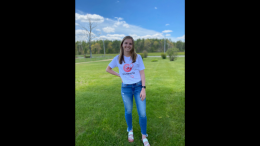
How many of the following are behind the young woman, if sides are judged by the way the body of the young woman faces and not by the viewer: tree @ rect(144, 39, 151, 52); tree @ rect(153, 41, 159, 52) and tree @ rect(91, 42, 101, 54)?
3

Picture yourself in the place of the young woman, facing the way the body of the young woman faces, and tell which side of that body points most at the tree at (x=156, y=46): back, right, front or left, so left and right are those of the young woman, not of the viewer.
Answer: back

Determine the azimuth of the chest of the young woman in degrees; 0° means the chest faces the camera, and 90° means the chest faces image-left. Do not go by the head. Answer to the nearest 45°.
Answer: approximately 0°

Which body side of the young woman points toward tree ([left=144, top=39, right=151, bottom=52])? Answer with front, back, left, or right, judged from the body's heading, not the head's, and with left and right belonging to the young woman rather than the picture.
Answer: back

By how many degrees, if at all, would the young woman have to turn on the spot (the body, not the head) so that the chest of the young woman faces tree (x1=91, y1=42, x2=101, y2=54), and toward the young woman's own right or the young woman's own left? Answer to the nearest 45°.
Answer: approximately 180°

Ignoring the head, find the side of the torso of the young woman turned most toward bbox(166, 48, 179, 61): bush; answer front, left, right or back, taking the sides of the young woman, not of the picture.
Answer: back
